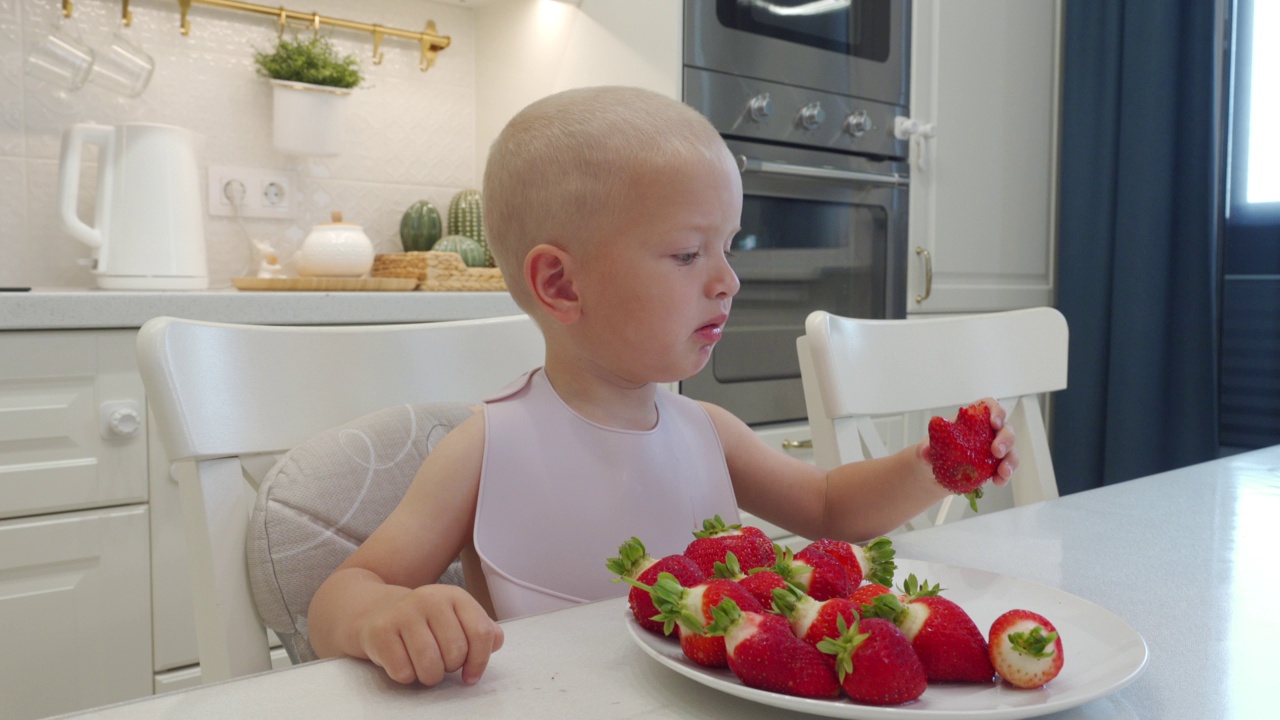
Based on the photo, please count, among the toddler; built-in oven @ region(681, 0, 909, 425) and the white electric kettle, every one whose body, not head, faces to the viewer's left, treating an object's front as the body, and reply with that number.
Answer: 0

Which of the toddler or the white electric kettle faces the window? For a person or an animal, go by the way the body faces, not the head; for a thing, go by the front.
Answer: the white electric kettle

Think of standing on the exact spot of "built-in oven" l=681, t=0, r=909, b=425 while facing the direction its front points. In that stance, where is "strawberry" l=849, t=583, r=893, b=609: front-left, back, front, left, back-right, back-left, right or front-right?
front-right

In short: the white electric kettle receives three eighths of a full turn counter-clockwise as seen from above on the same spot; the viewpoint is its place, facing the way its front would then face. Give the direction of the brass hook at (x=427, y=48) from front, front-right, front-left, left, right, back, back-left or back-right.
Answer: right

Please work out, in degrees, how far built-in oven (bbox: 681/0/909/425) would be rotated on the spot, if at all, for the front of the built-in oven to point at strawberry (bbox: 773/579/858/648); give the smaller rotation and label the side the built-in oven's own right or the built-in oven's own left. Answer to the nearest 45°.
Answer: approximately 45° to the built-in oven's own right

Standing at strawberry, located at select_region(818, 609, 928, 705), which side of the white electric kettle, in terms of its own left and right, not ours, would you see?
right

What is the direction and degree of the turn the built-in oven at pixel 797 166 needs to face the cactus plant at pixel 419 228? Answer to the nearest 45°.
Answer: approximately 135° to its right

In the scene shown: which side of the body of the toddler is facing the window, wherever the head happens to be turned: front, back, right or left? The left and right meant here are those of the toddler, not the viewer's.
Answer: left

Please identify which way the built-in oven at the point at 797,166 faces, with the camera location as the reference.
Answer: facing the viewer and to the right of the viewer

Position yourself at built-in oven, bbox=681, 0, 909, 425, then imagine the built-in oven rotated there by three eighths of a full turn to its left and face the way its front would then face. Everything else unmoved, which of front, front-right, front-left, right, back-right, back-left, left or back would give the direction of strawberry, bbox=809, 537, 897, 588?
back

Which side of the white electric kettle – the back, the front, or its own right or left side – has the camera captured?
right

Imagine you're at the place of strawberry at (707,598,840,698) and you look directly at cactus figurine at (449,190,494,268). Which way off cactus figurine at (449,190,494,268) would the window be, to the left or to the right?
right

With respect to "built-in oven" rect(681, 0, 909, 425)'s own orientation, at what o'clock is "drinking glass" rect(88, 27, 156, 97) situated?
The drinking glass is roughly at 4 o'clock from the built-in oven.

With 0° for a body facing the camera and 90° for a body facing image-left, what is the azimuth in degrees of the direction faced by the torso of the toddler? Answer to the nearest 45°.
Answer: approximately 315°

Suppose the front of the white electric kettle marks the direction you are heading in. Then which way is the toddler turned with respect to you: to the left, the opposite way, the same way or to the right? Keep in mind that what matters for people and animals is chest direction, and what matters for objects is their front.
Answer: to the right

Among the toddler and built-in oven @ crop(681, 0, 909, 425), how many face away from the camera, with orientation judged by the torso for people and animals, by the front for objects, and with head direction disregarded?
0
